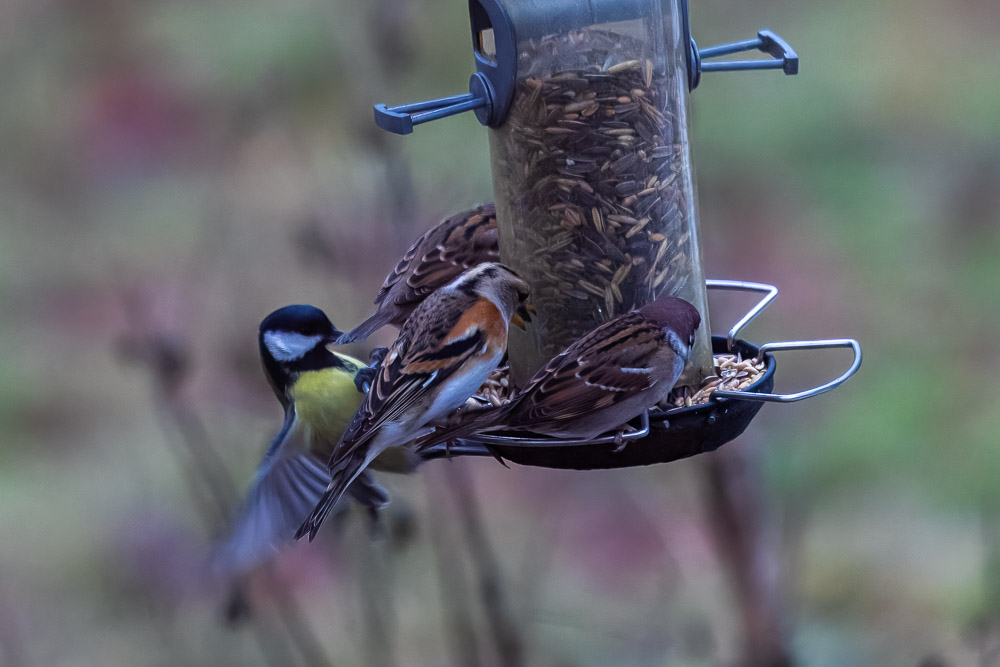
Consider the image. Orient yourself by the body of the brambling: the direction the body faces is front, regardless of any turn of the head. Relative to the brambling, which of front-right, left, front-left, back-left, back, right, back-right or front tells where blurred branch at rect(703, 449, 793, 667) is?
front

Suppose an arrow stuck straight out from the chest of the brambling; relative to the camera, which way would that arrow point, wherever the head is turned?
to the viewer's right

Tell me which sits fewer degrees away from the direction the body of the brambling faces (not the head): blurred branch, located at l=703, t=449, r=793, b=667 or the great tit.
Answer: the blurred branch

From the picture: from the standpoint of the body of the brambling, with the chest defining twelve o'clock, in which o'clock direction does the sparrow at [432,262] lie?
The sparrow is roughly at 9 o'clock from the brambling.
